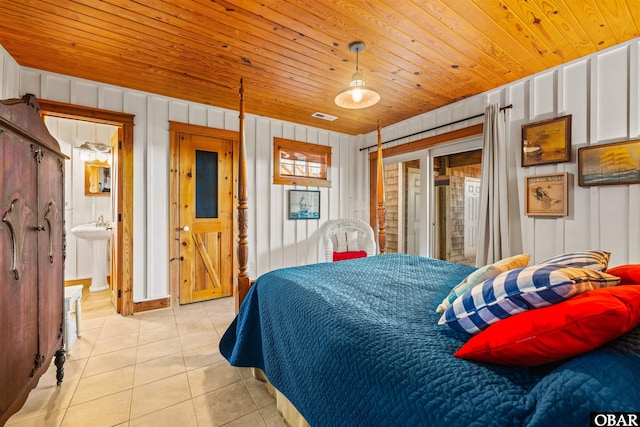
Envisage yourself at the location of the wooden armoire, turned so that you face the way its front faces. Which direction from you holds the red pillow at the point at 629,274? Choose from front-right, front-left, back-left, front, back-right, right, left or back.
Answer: front

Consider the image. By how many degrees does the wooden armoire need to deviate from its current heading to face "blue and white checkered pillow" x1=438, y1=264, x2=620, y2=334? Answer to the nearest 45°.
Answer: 0° — it already faces it

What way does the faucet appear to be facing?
toward the camera

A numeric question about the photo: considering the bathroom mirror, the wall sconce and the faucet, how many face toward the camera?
3

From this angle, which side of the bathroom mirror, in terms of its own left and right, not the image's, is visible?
front

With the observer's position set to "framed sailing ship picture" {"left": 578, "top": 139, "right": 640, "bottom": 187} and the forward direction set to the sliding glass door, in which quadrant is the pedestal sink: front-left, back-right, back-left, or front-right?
front-left

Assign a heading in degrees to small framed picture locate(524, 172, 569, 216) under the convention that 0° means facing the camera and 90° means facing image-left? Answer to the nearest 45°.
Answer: approximately 45°

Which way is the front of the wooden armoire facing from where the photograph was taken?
facing the viewer and to the right of the viewer

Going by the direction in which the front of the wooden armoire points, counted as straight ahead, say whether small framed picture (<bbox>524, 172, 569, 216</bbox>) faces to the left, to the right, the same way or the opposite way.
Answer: the opposite way

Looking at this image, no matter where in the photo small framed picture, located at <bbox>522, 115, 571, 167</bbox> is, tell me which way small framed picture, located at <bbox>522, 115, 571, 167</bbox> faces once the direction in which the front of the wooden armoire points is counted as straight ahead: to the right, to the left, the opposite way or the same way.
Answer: the opposite way

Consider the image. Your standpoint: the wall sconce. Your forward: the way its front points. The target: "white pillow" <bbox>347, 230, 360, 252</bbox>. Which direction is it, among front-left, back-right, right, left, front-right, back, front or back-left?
front-left

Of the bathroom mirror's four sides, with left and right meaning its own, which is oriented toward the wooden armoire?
front

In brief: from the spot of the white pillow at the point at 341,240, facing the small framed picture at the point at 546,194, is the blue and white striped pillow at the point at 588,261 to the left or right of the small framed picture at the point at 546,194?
right

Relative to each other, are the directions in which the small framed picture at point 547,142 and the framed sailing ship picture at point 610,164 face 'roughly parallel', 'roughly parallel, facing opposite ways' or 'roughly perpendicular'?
roughly parallel

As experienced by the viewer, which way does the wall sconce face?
facing the viewer

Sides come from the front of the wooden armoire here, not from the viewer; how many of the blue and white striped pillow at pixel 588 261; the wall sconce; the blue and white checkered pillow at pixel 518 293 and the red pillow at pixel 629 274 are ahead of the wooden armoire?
3

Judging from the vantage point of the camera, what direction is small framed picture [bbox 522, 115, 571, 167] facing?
facing the viewer and to the left of the viewer
